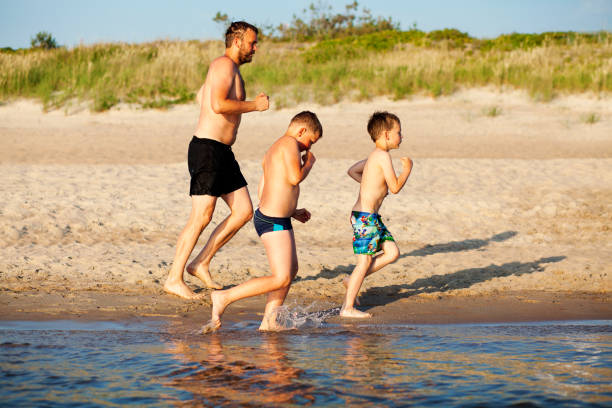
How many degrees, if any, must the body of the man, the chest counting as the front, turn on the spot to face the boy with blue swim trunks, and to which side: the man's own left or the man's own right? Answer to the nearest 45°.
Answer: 0° — they already face them

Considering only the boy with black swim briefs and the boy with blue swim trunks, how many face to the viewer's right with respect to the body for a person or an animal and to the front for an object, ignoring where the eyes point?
2

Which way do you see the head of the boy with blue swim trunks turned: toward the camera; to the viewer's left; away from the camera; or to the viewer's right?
to the viewer's right

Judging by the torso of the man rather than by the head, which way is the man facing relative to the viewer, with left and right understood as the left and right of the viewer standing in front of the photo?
facing to the right of the viewer

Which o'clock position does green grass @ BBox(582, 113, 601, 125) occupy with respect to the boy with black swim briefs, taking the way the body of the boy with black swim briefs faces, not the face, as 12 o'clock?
The green grass is roughly at 10 o'clock from the boy with black swim briefs.

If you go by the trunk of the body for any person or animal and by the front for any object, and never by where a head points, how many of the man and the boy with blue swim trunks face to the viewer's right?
2

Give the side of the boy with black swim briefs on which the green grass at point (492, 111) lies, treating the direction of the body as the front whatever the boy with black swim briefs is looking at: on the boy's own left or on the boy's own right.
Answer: on the boy's own left

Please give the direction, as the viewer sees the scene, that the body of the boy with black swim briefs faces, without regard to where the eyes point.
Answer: to the viewer's right

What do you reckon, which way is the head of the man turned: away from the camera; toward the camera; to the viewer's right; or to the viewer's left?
to the viewer's right

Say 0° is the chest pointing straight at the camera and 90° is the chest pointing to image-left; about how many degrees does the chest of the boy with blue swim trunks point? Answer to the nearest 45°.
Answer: approximately 270°

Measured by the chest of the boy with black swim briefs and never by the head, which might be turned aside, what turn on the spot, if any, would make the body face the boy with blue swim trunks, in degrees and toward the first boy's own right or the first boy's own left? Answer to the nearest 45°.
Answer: approximately 45° to the first boy's own left

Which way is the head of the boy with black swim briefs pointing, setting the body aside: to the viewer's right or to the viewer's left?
to the viewer's right
